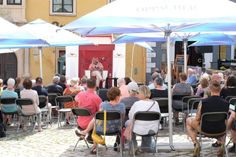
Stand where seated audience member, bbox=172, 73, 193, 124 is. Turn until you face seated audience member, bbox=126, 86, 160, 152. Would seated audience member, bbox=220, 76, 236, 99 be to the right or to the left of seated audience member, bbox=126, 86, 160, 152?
left

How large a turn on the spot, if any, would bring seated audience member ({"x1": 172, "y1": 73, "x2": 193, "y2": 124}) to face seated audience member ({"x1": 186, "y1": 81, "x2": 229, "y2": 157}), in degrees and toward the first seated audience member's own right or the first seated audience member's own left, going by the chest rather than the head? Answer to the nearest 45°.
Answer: approximately 180°

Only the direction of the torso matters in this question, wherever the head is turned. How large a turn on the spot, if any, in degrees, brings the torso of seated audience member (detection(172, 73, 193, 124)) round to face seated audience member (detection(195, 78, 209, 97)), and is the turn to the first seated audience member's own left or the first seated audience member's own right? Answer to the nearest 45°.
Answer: approximately 90° to the first seated audience member's own right

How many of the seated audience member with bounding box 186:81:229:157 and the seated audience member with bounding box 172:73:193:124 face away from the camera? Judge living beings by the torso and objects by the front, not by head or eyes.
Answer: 2

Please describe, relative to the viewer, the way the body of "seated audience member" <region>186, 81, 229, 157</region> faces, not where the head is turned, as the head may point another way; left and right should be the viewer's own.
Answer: facing away from the viewer

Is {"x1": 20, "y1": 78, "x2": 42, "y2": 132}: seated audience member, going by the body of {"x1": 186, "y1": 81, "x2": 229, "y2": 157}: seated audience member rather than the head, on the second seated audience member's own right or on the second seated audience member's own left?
on the second seated audience member's own left

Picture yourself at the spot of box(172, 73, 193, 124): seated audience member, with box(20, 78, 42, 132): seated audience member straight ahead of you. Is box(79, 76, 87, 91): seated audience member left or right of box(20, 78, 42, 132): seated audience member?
right

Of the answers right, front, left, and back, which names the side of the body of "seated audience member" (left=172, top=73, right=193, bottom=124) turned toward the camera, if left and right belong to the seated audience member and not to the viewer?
back

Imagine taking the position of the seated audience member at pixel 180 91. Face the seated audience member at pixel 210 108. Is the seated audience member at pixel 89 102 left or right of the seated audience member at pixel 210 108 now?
right

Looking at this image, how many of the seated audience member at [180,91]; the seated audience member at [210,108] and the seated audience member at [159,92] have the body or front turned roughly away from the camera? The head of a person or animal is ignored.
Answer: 3

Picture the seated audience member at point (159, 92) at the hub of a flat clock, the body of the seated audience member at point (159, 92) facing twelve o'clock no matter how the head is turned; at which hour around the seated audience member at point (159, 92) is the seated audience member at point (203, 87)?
the seated audience member at point (203, 87) is roughly at 2 o'clock from the seated audience member at point (159, 92).

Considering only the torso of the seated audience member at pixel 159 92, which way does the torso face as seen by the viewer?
away from the camera

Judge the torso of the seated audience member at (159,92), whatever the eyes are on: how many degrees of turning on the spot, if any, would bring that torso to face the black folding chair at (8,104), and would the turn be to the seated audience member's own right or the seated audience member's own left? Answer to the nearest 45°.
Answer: approximately 90° to the seated audience member's own left

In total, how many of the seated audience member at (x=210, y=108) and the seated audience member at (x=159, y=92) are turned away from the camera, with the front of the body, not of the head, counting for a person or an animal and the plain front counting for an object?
2

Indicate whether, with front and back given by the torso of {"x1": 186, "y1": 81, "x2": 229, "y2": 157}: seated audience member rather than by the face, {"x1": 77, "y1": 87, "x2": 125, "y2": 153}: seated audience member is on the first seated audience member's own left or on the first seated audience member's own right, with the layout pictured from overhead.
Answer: on the first seated audience member's own left
